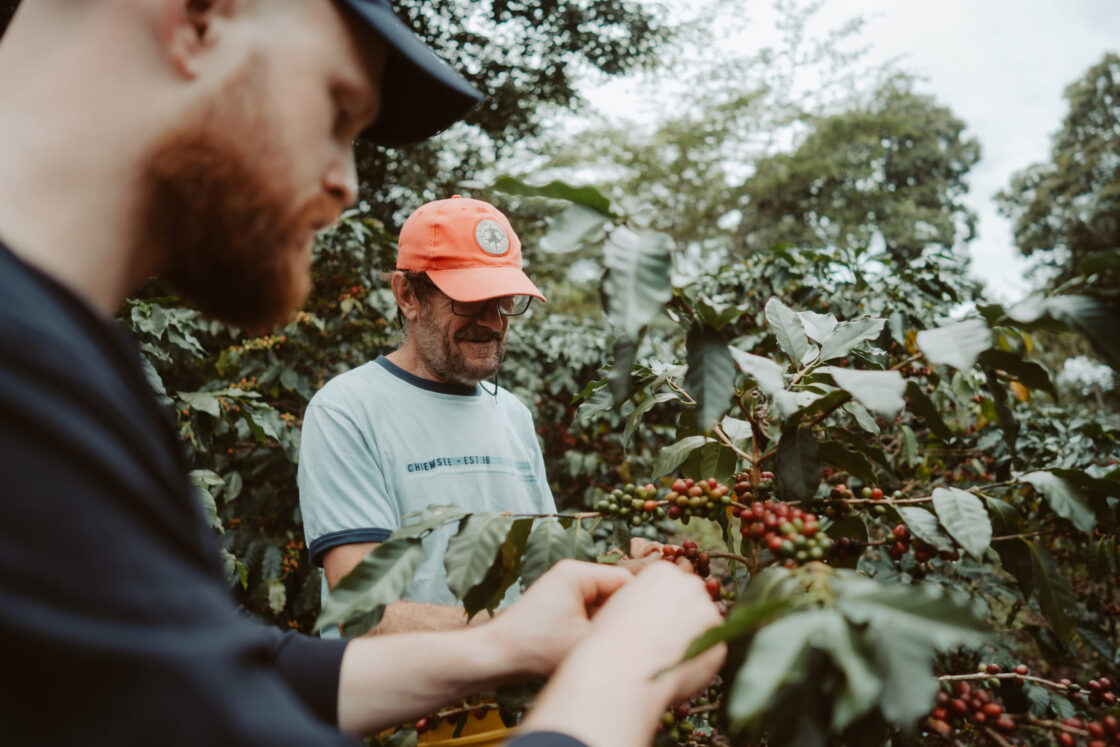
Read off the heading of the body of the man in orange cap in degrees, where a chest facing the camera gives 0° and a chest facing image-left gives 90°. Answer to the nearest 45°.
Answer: approximately 315°

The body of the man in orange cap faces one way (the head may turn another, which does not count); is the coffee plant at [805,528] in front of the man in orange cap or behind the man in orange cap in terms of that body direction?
in front

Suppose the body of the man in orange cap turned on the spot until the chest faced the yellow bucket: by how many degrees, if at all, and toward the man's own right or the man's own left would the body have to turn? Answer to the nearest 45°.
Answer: approximately 45° to the man's own right

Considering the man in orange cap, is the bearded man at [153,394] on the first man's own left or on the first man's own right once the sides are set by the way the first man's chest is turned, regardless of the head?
on the first man's own right

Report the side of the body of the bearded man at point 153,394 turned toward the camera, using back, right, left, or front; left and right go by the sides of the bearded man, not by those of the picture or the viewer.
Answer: right

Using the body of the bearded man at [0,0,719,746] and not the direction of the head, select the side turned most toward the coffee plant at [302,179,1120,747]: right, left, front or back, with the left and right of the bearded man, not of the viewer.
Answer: front

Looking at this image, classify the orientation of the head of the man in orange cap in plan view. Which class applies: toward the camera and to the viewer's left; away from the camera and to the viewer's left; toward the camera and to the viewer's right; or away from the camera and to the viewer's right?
toward the camera and to the viewer's right

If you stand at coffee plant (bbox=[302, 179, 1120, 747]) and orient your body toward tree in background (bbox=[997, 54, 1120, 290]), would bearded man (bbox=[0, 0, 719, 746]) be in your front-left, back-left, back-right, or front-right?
back-left
